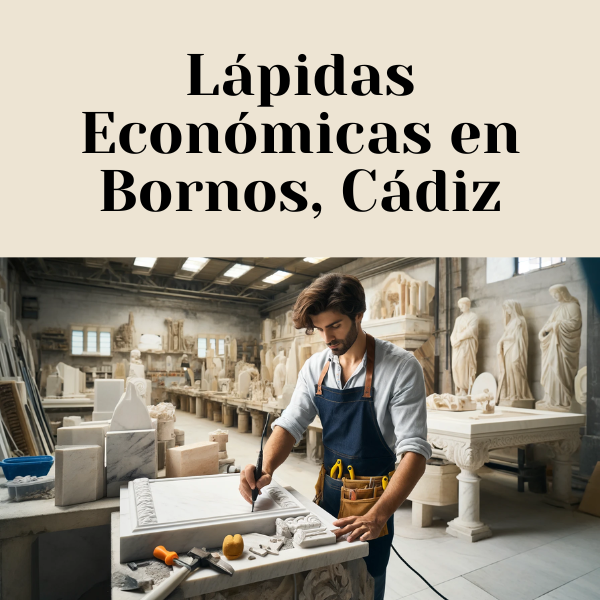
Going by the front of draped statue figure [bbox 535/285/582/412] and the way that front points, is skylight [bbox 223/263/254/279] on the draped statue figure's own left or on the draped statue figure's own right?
on the draped statue figure's own right

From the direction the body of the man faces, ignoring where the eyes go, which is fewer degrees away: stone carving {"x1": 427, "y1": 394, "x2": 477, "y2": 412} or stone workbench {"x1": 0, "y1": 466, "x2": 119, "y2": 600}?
the stone workbench

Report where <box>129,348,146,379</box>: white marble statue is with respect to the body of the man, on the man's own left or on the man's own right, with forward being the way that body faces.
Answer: on the man's own right

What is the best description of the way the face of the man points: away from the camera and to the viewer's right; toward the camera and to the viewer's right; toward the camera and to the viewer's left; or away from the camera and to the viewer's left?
toward the camera and to the viewer's left

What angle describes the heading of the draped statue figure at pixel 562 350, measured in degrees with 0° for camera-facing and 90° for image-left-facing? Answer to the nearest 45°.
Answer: approximately 45°

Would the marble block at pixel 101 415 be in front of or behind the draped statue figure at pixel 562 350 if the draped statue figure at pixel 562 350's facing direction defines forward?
in front

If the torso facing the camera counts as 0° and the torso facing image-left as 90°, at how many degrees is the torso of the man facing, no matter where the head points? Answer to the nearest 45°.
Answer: approximately 45°

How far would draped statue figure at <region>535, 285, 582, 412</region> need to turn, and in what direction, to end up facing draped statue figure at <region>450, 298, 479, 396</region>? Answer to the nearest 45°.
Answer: approximately 90° to its right

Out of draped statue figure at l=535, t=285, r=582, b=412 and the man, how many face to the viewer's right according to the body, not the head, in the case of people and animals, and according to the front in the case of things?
0

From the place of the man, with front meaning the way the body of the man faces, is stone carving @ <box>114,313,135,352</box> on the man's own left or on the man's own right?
on the man's own right
